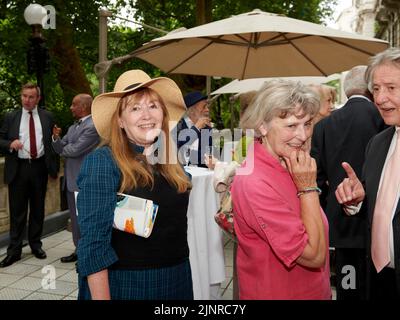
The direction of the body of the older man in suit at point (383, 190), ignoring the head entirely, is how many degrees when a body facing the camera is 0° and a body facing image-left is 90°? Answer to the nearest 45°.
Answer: approximately 45°

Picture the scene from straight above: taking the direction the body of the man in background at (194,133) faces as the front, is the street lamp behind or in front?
behind

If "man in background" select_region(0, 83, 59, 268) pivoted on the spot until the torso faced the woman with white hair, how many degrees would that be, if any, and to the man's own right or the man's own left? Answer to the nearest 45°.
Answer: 0° — they already face them

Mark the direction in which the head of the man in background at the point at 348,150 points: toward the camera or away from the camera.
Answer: away from the camera

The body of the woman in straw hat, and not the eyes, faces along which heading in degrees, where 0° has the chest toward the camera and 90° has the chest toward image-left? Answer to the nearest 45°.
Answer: approximately 315°

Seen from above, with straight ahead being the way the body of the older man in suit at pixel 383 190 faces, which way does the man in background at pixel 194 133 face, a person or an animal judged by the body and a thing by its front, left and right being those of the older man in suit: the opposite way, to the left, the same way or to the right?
to the left

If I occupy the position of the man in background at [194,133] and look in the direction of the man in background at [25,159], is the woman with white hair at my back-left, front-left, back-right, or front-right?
back-left

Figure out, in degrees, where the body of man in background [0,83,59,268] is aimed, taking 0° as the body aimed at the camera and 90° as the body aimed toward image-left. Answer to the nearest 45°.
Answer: approximately 0°
